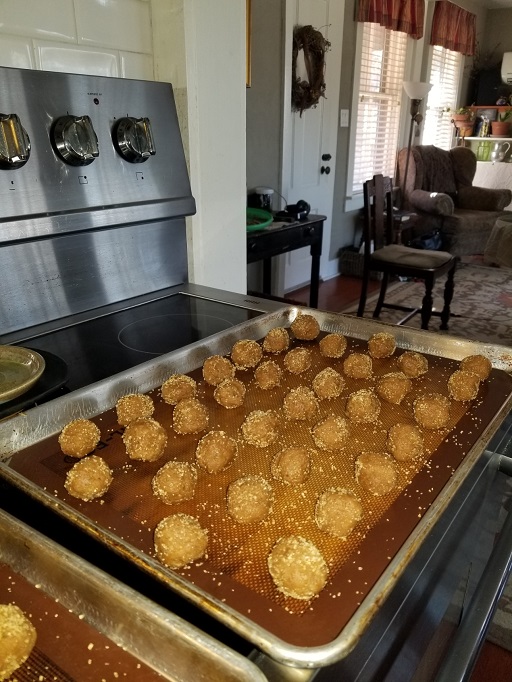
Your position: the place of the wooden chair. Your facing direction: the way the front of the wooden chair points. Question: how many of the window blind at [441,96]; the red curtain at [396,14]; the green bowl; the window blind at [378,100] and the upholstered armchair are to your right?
1

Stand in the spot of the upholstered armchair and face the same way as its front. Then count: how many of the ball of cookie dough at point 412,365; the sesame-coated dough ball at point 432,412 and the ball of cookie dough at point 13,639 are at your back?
0

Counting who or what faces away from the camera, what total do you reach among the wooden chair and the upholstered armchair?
0

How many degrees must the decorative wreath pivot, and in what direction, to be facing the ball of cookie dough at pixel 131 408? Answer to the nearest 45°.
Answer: approximately 45° to its right

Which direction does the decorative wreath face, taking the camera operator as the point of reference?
facing the viewer and to the right of the viewer

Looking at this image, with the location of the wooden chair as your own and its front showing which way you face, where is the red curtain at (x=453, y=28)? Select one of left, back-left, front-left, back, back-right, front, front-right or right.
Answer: back-left

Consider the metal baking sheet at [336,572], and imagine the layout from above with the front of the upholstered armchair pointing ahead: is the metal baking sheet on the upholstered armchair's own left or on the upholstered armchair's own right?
on the upholstered armchair's own right

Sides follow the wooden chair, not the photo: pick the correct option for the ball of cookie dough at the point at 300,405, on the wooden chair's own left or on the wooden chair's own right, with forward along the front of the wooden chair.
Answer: on the wooden chair's own right

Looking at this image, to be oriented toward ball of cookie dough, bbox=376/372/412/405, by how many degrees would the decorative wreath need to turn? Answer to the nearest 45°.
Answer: approximately 45° to its right

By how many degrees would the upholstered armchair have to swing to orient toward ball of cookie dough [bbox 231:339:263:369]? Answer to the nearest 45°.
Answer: approximately 45° to its right

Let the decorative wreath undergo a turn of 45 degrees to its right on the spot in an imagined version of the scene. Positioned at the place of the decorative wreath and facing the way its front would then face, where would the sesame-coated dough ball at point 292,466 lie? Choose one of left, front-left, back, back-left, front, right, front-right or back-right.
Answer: front

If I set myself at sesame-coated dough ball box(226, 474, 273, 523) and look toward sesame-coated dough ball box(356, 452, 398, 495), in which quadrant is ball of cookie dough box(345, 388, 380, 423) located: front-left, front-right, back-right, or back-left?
front-left

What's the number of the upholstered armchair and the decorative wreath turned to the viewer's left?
0

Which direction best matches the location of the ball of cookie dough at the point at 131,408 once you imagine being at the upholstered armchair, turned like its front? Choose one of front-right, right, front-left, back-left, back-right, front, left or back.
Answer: front-right

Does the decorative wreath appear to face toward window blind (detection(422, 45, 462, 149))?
no

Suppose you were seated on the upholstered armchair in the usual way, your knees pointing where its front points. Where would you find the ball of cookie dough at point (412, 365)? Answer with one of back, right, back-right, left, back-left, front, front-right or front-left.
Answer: front-right

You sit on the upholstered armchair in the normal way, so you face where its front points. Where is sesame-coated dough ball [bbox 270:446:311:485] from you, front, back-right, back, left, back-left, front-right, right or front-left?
front-right

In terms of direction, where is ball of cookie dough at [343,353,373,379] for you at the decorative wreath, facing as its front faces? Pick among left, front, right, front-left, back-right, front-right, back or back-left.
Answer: front-right

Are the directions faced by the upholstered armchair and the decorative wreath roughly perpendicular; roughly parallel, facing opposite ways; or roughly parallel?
roughly parallel

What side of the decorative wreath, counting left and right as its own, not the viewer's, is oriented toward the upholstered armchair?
left
